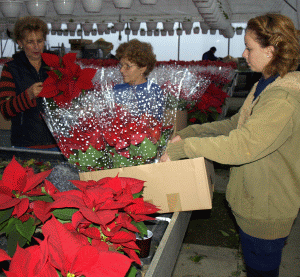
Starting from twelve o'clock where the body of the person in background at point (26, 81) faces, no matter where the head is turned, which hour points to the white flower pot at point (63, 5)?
The white flower pot is roughly at 8 o'clock from the person in background.

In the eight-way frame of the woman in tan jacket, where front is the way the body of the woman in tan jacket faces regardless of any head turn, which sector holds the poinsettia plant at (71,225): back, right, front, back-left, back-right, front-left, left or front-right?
front-left

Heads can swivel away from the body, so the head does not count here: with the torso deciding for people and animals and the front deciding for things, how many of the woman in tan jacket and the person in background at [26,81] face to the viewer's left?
1

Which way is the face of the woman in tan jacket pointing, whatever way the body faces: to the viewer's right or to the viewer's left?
to the viewer's left

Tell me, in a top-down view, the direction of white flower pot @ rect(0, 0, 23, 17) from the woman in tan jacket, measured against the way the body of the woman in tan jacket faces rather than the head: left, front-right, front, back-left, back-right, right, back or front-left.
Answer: front-right

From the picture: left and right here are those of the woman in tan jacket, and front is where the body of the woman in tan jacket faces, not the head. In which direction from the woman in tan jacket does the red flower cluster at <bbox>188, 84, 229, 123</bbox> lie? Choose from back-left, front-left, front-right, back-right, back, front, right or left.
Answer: right

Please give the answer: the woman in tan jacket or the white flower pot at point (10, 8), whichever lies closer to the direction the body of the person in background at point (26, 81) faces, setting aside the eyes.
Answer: the woman in tan jacket

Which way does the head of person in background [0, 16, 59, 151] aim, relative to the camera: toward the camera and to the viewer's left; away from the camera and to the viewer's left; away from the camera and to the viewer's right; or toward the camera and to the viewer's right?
toward the camera and to the viewer's right

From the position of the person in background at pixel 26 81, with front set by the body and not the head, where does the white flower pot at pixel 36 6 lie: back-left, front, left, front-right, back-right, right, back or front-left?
back-left

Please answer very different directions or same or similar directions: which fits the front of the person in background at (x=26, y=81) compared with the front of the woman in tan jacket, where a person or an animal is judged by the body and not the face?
very different directions

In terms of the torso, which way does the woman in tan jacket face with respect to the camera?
to the viewer's left

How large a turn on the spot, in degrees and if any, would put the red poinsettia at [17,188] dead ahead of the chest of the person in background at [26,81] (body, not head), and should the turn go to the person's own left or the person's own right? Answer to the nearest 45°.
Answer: approximately 45° to the person's own right

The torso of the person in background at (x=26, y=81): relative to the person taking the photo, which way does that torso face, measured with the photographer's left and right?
facing the viewer and to the right of the viewer

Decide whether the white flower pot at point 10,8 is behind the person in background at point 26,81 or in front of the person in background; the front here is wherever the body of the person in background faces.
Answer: behind
